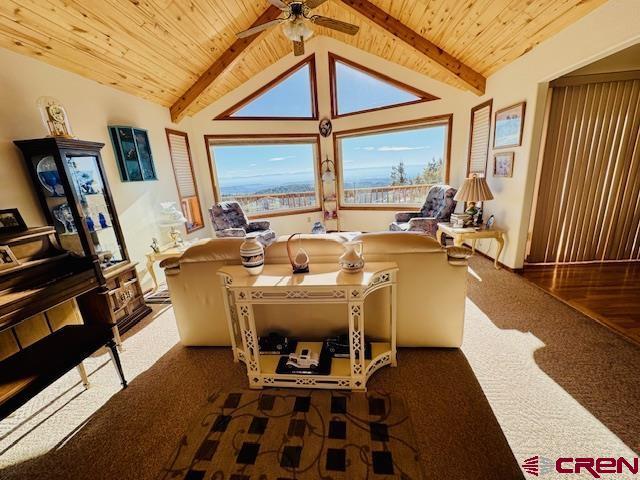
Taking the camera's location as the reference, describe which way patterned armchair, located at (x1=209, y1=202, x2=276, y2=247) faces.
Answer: facing the viewer and to the right of the viewer

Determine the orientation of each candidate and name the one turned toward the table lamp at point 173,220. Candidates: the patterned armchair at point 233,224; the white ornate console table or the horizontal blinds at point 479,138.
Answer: the horizontal blinds

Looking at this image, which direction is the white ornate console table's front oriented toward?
toward the camera

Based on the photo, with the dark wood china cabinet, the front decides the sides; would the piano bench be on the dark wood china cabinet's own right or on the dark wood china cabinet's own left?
on the dark wood china cabinet's own right

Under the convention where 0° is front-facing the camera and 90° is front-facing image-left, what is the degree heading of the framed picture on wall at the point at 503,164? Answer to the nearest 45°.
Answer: approximately 45°

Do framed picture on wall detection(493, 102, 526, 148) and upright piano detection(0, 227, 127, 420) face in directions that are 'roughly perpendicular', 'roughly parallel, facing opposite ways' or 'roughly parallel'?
roughly parallel, facing opposite ways

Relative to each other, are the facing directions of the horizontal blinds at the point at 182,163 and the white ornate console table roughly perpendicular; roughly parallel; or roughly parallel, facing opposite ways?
roughly perpendicular

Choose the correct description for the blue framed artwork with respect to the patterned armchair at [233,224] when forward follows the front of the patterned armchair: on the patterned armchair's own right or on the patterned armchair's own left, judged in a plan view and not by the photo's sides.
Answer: on the patterned armchair's own right

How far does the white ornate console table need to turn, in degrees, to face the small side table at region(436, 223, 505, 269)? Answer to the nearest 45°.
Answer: approximately 135° to its left

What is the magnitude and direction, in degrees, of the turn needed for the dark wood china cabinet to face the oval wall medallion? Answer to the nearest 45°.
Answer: approximately 45° to its left

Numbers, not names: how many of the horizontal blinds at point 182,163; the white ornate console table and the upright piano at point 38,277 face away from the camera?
0

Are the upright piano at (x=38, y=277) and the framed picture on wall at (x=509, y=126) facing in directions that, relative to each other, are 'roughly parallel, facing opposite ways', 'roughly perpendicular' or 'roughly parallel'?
roughly parallel, facing opposite ways

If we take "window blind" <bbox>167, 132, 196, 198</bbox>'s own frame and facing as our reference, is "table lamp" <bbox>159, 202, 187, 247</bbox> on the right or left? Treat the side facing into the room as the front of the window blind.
on its right

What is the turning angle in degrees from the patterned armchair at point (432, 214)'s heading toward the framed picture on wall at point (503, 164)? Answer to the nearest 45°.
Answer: approximately 135° to its left

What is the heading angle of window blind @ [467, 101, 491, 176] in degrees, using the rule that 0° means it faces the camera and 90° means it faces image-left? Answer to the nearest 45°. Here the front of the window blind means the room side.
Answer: approximately 45°

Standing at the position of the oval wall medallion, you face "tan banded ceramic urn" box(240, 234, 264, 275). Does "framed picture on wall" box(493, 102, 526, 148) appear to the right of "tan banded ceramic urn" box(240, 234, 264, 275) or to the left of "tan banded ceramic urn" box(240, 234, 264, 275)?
left

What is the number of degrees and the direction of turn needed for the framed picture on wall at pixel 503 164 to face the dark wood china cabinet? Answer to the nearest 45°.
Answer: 0° — it already faces it

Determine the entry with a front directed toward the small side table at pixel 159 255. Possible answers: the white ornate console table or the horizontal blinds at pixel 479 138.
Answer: the horizontal blinds

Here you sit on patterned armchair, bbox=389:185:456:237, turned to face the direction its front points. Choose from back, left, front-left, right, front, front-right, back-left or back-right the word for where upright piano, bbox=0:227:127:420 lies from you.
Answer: front
